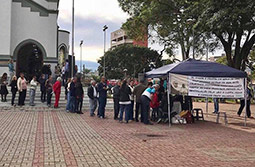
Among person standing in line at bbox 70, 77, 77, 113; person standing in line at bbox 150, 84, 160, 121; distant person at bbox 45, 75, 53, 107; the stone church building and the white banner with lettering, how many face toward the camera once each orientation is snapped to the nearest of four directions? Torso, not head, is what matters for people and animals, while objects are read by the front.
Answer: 2

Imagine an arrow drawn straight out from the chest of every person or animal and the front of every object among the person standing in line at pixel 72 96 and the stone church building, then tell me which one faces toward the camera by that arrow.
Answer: the stone church building

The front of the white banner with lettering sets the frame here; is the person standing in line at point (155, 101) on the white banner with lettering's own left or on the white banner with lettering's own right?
on the white banner with lettering's own right

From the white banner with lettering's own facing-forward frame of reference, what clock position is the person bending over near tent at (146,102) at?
The person bending over near tent is roughly at 3 o'clock from the white banner with lettering.

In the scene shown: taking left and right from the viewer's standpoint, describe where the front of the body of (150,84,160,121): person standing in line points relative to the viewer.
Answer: facing away from the viewer and to the right of the viewer

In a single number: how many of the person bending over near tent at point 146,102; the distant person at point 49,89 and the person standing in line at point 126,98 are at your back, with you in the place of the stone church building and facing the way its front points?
0

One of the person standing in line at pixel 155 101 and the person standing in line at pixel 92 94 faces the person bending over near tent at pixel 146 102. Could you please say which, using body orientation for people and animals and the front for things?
the person standing in line at pixel 92 94

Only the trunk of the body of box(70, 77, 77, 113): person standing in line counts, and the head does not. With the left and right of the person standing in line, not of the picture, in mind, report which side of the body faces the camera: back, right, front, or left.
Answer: right

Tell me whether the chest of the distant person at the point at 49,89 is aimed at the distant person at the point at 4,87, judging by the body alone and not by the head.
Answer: no

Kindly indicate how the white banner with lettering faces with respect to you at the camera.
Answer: facing the viewer

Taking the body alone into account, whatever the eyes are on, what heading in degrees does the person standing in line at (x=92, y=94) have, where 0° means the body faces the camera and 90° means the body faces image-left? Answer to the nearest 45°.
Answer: approximately 315°

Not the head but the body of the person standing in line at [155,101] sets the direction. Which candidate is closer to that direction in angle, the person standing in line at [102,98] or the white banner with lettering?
the white banner with lettering

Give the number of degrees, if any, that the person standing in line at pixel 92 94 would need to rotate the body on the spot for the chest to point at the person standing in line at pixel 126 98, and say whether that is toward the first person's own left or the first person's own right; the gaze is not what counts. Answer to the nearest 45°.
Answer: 0° — they already face them

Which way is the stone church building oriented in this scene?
toward the camera

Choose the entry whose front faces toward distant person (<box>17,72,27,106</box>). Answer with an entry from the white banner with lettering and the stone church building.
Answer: the stone church building
